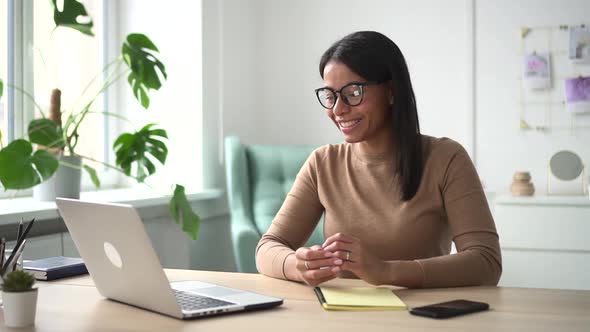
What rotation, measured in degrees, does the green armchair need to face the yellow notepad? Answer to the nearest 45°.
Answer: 0° — it already faces it

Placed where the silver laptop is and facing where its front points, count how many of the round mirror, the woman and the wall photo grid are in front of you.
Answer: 3

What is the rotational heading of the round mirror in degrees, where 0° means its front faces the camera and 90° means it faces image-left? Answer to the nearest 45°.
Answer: approximately 0°

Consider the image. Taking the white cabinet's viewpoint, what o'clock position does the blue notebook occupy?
The blue notebook is roughly at 1 o'clock from the white cabinet.

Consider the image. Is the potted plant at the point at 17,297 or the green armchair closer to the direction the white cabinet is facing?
the potted plant

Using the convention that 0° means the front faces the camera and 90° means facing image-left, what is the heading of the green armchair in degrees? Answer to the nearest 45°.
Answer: approximately 0°
